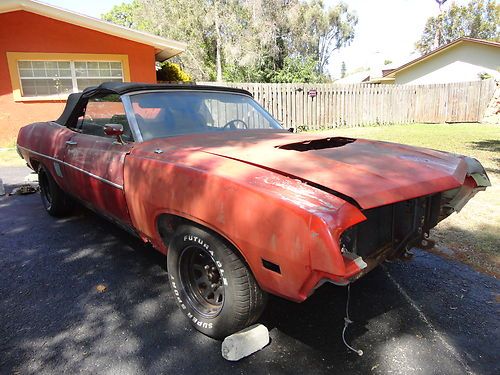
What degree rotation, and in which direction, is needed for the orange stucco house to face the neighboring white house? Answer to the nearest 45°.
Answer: approximately 90° to its left

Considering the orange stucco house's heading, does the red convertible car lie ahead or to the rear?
ahead

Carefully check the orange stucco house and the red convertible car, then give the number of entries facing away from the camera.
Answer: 0

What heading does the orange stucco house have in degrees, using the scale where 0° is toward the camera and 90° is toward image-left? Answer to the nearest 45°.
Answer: approximately 0°

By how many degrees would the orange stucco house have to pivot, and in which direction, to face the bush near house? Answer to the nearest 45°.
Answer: approximately 135° to its left

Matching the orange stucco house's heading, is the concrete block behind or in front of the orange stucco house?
in front

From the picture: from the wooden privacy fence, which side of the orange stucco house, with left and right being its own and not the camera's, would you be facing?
left

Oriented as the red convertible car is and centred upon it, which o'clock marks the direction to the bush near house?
The bush near house is roughly at 7 o'clock from the red convertible car.

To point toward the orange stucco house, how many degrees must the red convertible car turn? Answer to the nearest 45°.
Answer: approximately 180°

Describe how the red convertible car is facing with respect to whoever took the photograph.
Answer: facing the viewer and to the right of the viewer

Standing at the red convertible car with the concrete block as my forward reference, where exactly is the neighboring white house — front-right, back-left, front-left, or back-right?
back-left

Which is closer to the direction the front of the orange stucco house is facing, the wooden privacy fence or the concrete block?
the concrete block
